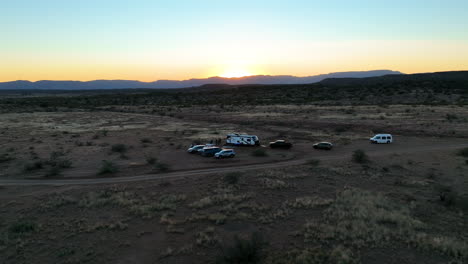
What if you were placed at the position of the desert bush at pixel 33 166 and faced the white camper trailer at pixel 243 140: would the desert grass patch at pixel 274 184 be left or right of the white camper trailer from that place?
right

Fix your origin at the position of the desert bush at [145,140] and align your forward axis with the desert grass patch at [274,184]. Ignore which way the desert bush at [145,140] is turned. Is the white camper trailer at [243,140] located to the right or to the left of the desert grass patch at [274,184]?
left
